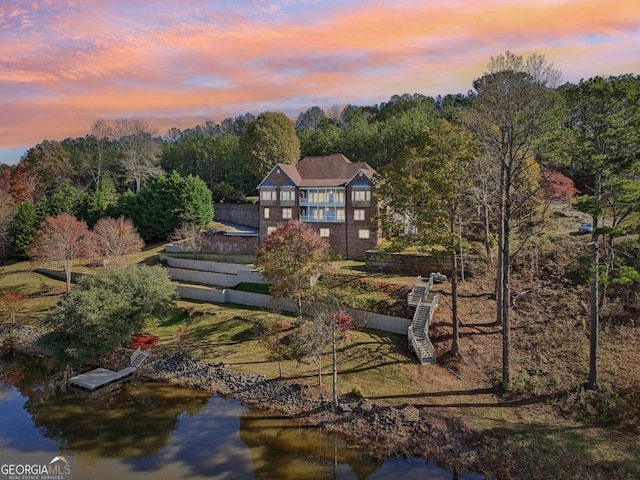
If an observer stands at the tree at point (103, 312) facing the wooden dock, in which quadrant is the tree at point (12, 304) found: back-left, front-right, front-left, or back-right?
back-right

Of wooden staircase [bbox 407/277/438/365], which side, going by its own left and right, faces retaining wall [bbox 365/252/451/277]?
back

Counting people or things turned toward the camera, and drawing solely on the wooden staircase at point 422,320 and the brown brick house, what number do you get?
2

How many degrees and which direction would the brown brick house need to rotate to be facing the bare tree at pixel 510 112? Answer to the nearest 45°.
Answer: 0° — it already faces it

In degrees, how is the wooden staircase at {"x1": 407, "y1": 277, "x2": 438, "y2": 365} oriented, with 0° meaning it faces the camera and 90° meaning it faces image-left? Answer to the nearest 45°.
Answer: approximately 0°

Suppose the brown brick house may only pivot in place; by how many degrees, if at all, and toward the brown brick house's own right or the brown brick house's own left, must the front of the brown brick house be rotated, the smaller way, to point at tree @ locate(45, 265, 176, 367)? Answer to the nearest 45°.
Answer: approximately 45° to the brown brick house's own right

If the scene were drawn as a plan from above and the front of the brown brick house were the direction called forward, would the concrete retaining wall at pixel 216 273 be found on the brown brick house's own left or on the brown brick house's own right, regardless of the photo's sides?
on the brown brick house's own right
